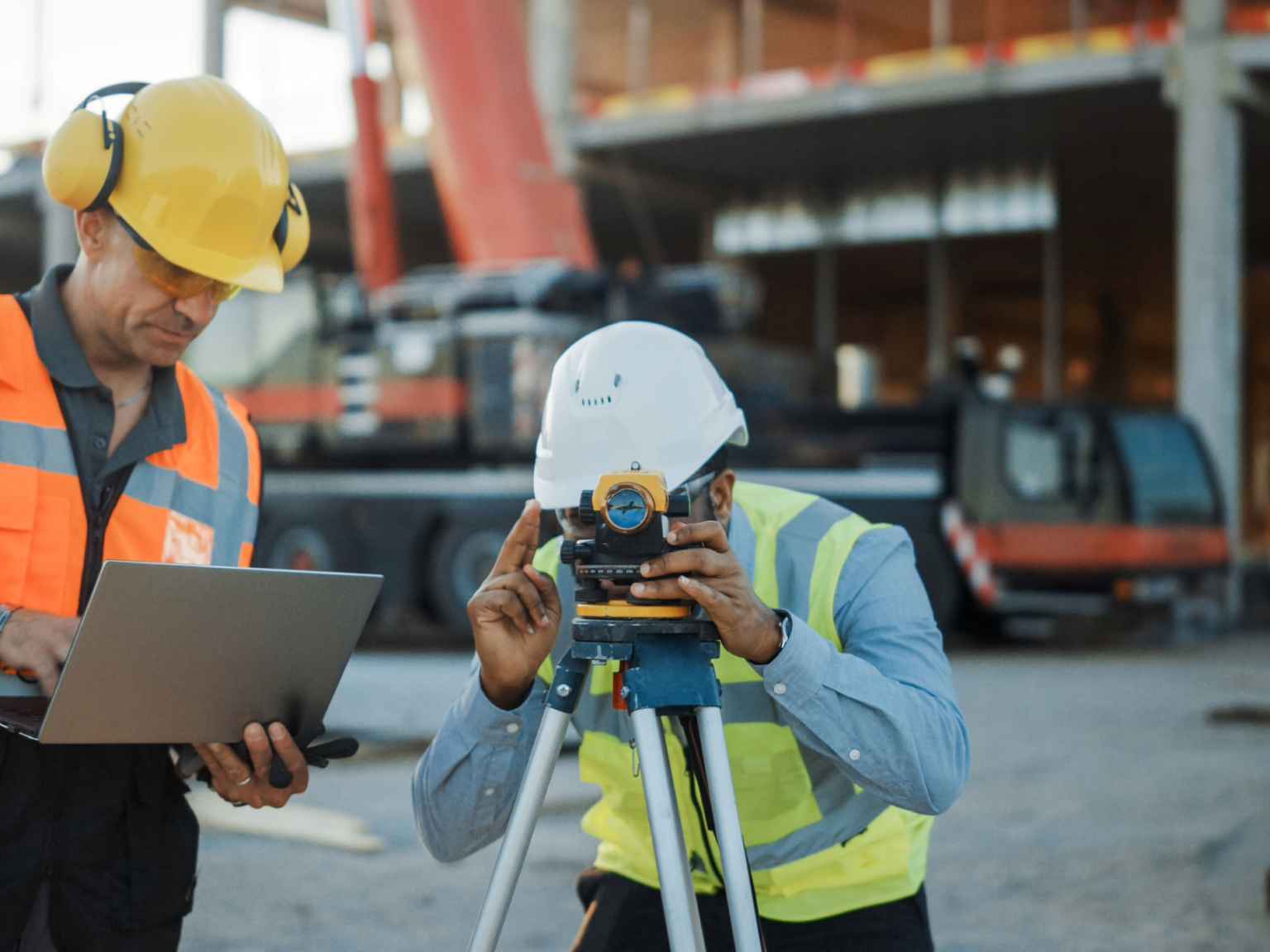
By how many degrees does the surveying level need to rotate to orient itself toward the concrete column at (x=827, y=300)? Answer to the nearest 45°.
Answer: approximately 180°

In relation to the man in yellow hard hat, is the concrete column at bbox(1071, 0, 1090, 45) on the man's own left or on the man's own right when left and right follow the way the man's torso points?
on the man's own left

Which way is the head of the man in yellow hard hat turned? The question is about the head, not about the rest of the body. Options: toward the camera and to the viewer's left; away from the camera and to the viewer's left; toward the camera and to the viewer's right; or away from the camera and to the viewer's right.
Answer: toward the camera and to the viewer's right

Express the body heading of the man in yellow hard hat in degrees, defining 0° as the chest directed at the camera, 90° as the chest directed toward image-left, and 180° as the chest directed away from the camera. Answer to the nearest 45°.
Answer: approximately 315°

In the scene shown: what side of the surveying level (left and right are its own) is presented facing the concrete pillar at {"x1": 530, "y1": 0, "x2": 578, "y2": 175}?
back

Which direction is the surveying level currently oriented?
toward the camera

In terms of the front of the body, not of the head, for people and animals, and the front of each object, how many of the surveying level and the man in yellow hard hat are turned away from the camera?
0
